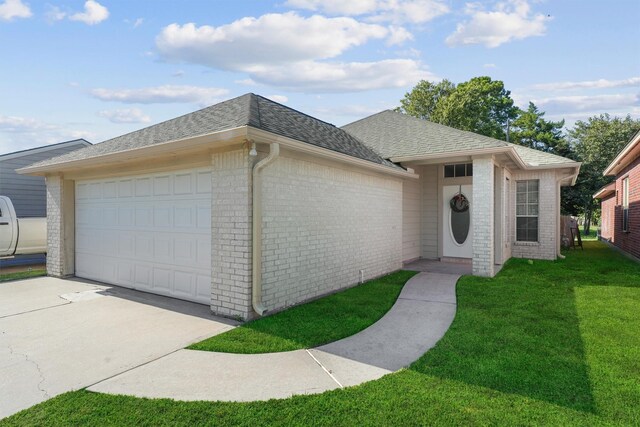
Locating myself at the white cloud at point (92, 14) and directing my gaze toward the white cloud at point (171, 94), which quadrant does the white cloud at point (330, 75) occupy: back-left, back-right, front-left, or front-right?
front-right

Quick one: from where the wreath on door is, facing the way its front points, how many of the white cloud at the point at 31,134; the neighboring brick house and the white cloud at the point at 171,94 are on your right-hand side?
2

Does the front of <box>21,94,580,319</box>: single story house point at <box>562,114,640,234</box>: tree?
no

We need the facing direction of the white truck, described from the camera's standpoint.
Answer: facing to the left of the viewer

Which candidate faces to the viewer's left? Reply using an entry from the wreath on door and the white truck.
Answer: the white truck

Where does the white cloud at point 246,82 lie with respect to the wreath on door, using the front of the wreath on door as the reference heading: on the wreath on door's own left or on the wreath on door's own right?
on the wreath on door's own right

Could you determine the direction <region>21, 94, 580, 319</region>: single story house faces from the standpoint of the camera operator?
facing the viewer and to the left of the viewer

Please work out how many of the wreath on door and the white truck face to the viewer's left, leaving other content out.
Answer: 1

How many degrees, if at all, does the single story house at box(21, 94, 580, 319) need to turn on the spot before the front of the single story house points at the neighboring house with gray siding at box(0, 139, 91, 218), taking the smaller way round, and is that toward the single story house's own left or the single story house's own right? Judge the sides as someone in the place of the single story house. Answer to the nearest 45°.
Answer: approximately 90° to the single story house's own right

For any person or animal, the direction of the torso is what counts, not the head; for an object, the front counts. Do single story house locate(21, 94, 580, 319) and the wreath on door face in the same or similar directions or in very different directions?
same or similar directions

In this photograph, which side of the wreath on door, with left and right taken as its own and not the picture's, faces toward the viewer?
front

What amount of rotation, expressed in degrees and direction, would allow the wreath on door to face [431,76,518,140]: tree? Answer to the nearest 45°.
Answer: approximately 180°

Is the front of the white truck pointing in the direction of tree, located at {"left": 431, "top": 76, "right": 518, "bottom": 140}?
no
